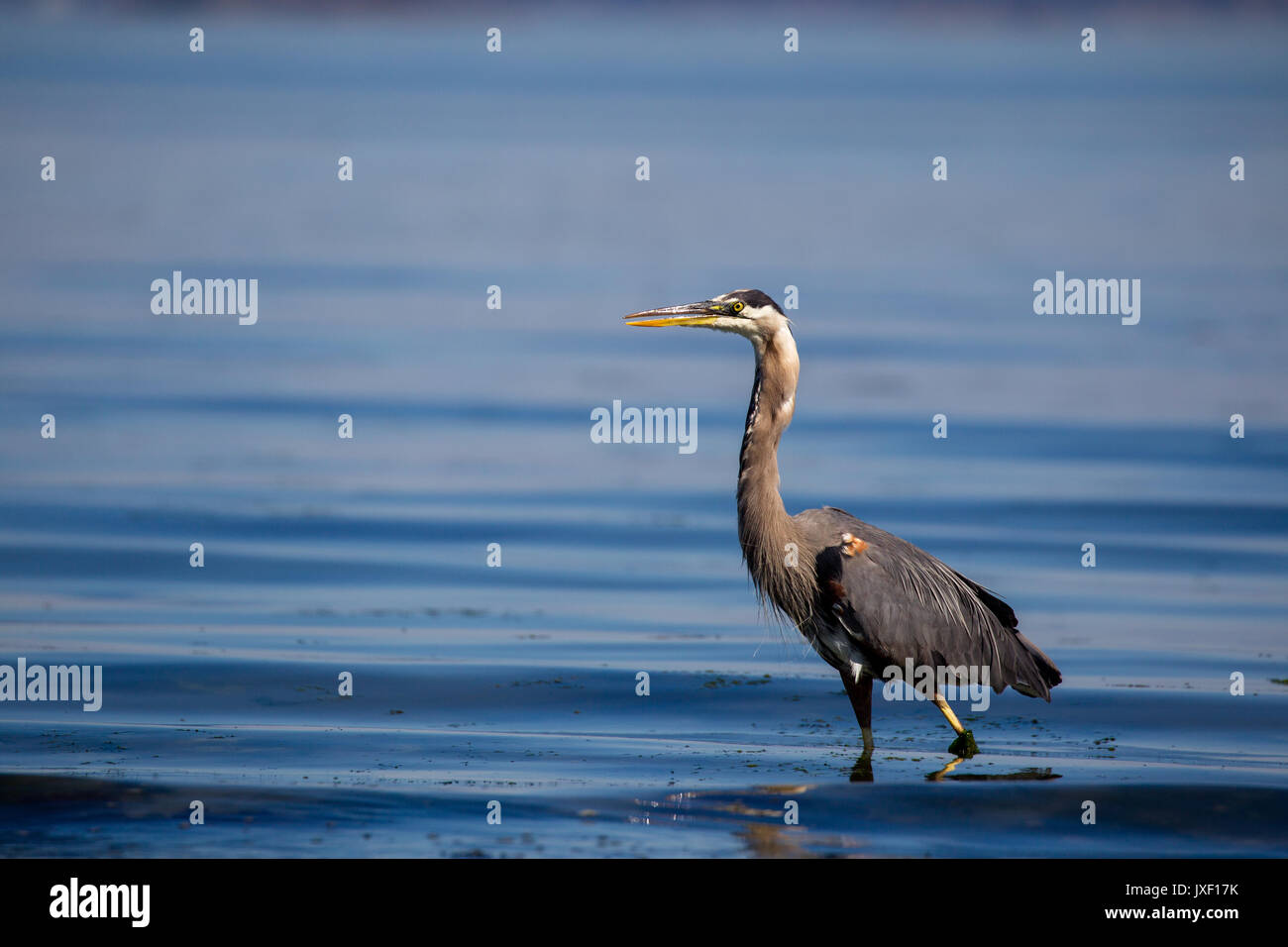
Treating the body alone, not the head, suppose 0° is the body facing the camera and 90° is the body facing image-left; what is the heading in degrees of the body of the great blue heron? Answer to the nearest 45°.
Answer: approximately 90°
